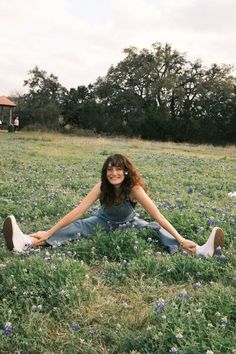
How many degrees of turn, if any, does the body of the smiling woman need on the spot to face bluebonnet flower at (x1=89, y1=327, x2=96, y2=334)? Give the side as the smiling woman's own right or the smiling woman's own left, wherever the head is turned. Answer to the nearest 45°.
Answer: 0° — they already face it

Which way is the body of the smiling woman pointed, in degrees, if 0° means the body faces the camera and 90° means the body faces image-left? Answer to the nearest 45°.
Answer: approximately 0°

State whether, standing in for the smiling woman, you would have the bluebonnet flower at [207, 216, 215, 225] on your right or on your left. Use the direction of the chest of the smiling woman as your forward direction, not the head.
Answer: on your left

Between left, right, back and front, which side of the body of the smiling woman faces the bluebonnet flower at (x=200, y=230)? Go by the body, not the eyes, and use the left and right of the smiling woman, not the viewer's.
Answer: left

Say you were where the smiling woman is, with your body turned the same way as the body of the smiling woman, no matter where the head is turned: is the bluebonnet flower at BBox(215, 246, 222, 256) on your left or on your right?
on your left

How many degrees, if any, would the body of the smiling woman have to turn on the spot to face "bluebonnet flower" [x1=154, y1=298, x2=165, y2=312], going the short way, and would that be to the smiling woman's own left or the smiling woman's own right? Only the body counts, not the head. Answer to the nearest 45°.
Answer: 0° — they already face it

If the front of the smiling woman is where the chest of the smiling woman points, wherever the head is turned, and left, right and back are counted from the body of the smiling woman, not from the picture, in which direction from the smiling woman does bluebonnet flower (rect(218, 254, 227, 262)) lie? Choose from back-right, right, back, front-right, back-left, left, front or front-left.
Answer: front-left

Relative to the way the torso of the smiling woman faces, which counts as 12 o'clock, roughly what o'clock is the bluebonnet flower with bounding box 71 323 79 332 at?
The bluebonnet flower is roughly at 12 o'clock from the smiling woman.

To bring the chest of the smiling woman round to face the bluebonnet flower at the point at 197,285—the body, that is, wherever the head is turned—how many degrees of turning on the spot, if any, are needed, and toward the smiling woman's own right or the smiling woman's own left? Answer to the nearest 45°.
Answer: approximately 45° to the smiling woman's own left
